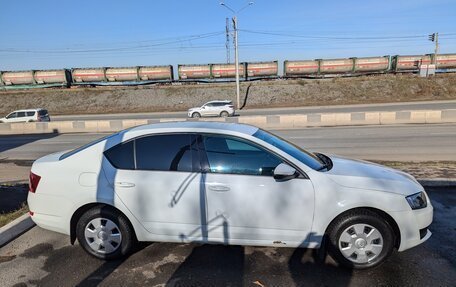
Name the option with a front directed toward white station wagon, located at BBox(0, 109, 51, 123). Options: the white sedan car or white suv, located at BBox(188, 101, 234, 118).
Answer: white suv, located at BBox(188, 101, 234, 118)

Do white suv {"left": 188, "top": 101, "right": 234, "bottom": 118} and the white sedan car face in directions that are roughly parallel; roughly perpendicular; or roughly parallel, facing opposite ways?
roughly parallel, facing opposite ways

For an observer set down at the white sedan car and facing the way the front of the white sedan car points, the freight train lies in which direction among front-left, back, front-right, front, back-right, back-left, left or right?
left

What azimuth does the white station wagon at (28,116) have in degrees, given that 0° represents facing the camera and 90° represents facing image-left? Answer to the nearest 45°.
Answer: approximately 135°

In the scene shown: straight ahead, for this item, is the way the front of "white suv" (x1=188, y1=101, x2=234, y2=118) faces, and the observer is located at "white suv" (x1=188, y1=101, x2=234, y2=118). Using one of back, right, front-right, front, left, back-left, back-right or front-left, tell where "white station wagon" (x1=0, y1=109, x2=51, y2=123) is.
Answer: front

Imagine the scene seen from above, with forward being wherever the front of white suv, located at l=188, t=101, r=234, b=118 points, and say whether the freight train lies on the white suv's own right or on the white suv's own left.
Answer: on the white suv's own right

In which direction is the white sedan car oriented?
to the viewer's right

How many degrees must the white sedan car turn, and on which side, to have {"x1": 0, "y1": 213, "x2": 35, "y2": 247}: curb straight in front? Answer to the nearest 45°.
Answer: approximately 180°

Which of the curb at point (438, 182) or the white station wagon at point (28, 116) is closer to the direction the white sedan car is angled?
the curb

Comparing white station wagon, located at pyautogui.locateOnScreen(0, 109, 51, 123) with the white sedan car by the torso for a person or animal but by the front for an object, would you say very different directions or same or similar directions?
very different directions

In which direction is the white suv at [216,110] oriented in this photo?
to the viewer's left

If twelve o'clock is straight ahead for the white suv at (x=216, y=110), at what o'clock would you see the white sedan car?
The white sedan car is roughly at 9 o'clock from the white suv.

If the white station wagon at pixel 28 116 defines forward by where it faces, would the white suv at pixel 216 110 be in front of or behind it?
behind

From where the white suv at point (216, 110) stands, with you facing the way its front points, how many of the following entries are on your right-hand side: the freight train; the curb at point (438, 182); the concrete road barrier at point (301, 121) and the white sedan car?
1

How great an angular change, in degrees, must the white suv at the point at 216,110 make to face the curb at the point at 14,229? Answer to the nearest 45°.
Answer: approximately 90° to its left

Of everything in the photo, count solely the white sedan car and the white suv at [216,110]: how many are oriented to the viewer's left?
1
